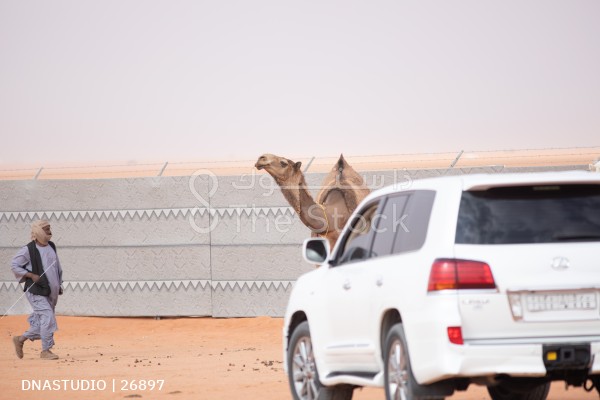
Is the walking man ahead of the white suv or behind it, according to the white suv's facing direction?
ahead

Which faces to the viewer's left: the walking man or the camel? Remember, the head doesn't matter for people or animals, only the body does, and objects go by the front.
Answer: the camel

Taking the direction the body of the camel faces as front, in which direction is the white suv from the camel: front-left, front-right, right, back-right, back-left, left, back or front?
left

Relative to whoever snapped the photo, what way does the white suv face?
facing away from the viewer and to the left of the viewer

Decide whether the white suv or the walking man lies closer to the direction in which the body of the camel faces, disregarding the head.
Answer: the walking man

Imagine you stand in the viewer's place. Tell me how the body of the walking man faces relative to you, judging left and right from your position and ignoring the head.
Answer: facing the viewer and to the right of the viewer

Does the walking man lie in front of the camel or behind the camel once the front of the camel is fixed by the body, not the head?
in front

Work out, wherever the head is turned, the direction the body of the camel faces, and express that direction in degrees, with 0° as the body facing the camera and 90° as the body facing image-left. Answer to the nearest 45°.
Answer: approximately 90°

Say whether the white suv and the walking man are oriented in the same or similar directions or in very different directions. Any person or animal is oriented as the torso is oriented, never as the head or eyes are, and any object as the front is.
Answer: very different directions

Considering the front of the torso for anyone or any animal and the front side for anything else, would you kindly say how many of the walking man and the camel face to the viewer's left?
1

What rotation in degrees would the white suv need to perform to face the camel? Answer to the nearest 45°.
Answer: approximately 45° to its right
